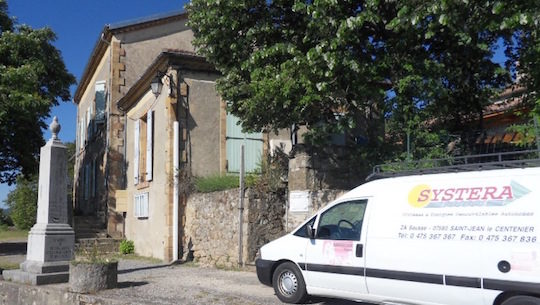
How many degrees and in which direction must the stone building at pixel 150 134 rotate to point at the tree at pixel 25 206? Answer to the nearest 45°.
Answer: approximately 90° to its right

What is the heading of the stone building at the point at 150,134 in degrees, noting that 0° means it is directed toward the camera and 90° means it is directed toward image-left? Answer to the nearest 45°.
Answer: approximately 45°

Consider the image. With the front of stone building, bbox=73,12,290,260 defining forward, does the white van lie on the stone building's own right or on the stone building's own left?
on the stone building's own left

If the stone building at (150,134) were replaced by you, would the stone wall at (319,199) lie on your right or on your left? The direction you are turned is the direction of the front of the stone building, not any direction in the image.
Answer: on your left

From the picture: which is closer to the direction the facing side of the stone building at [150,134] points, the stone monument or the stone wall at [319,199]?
the stone monument
